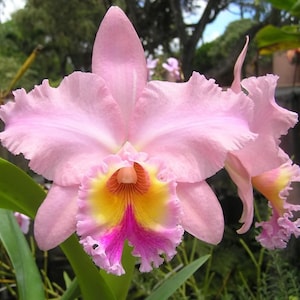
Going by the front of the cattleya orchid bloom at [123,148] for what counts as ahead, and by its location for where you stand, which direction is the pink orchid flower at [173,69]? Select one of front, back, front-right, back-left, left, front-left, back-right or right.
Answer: back

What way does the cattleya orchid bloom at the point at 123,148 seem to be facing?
toward the camera
